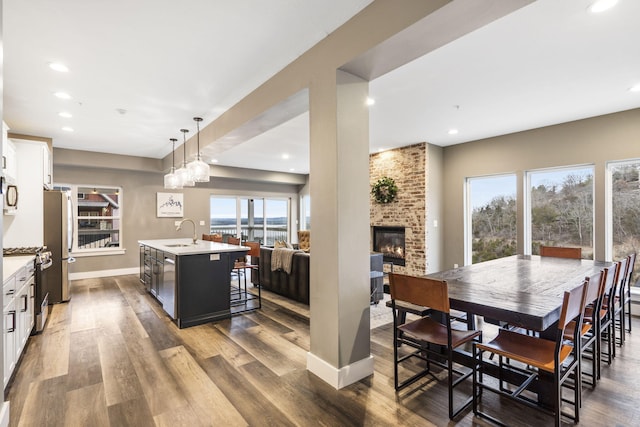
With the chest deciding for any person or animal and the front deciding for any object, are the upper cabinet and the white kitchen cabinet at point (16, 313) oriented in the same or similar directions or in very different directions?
same or similar directions

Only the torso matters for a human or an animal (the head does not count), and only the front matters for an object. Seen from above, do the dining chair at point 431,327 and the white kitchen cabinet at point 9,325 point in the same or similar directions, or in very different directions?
same or similar directions

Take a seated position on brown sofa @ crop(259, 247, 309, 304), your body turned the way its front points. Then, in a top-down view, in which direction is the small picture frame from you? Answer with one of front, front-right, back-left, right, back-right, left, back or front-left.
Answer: left

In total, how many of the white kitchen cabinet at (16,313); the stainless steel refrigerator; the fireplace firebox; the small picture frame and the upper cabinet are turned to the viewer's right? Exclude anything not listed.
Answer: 3

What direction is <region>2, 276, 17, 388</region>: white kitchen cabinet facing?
to the viewer's right

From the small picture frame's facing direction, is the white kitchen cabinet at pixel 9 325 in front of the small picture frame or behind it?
in front

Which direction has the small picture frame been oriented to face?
toward the camera

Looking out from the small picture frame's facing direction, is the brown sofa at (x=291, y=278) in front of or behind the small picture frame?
in front

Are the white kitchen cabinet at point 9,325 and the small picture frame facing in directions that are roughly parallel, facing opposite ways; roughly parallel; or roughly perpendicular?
roughly perpendicular

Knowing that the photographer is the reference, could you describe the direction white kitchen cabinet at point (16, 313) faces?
facing to the right of the viewer

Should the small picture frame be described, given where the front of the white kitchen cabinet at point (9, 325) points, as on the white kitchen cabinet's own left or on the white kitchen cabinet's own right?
on the white kitchen cabinet's own left

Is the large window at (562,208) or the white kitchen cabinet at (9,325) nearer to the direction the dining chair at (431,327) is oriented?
the large window

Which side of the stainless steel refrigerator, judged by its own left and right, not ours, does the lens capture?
right

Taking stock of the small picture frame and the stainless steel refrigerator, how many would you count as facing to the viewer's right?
1

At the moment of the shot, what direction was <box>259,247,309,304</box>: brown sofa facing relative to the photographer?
facing away from the viewer and to the right of the viewer

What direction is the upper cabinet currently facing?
to the viewer's right

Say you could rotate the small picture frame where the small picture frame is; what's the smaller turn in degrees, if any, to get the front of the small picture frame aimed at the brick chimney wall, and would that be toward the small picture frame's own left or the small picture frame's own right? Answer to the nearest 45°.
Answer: approximately 45° to the small picture frame's own left
